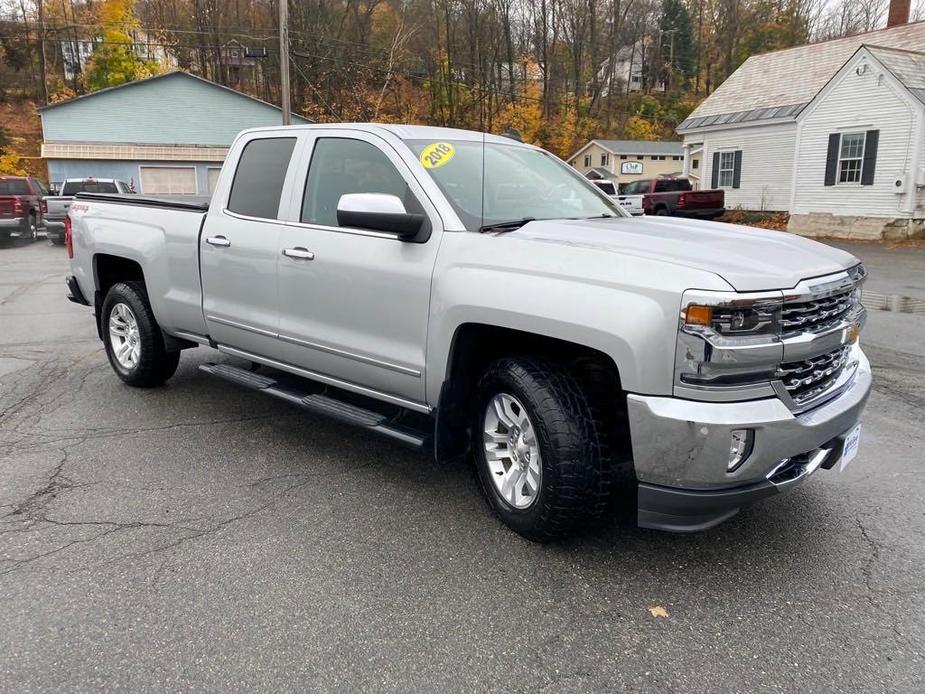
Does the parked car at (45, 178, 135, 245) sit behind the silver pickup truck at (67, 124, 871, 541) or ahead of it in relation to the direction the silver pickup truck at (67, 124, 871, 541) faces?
behind

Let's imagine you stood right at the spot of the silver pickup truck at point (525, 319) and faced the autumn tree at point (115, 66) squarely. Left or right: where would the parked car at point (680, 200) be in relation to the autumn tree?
right

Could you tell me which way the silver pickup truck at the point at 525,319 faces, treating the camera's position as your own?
facing the viewer and to the right of the viewer

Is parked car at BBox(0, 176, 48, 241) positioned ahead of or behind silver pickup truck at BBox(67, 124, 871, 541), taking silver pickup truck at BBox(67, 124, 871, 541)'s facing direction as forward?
behind

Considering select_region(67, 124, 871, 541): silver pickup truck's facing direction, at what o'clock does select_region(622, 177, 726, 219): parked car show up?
The parked car is roughly at 8 o'clock from the silver pickup truck.

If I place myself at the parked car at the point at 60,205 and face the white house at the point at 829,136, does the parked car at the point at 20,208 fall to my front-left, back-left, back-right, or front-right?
back-left

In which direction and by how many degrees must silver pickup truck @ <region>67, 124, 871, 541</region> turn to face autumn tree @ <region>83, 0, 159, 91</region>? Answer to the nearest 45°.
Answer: approximately 180°

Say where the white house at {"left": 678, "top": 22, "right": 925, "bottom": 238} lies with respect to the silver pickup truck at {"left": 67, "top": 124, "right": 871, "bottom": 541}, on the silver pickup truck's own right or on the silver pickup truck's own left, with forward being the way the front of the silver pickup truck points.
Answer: on the silver pickup truck's own left
